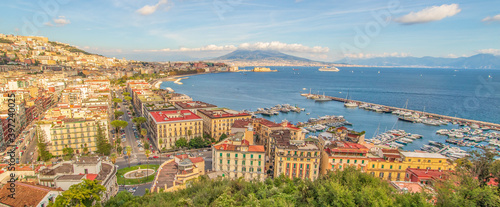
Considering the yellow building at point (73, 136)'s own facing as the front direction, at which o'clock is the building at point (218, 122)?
The building is roughly at 9 o'clock from the yellow building.

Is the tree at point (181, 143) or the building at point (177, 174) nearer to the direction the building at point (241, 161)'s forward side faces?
the building

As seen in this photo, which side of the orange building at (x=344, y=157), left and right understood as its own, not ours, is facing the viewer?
front

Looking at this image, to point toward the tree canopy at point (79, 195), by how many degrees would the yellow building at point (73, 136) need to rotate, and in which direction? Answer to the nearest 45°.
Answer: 0° — it already faces it

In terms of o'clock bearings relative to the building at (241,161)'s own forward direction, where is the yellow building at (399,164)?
The yellow building is roughly at 9 o'clock from the building.

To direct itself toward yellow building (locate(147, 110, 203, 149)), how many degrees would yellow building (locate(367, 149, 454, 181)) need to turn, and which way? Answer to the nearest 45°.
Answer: approximately 90° to its right

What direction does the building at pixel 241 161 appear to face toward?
toward the camera

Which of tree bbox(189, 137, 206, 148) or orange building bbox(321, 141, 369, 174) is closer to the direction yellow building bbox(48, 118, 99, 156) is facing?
the orange building

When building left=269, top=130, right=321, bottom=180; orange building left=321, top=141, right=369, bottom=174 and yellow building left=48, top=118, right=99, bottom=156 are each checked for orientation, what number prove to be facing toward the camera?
3

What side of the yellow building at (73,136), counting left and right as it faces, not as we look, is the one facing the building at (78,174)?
front

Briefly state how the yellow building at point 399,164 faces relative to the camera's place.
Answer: facing the viewer

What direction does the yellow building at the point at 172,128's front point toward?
toward the camera

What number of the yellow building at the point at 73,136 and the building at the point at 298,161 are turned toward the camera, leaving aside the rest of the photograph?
2

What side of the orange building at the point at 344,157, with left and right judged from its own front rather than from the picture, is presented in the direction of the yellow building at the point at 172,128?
right
